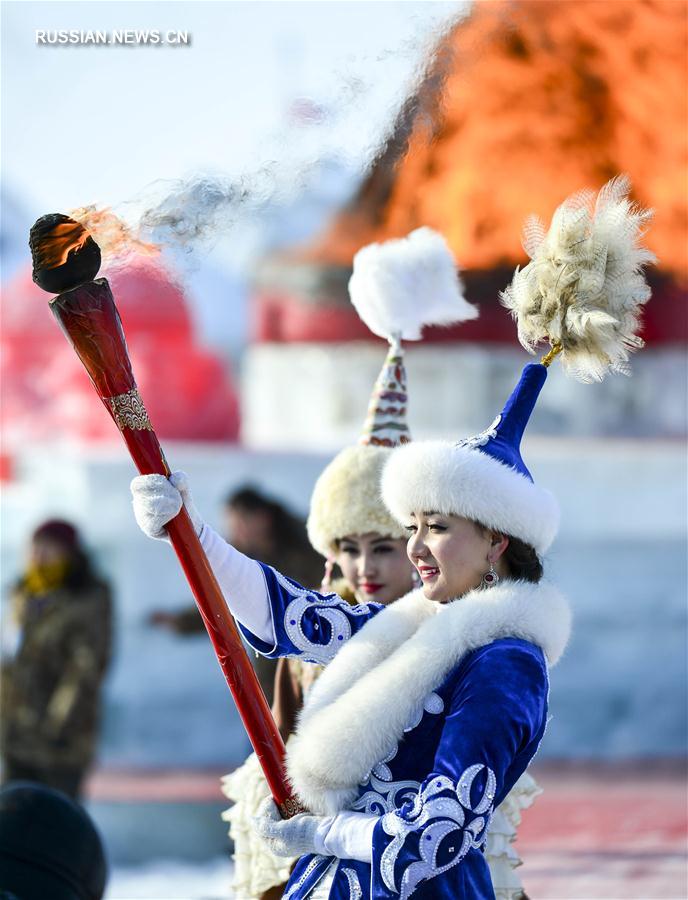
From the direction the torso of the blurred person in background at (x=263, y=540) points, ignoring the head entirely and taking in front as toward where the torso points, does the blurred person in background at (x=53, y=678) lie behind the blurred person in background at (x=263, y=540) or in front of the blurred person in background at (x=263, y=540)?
in front

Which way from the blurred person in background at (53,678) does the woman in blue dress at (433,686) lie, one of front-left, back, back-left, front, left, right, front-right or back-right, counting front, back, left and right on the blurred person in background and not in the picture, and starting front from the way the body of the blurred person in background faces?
front-left

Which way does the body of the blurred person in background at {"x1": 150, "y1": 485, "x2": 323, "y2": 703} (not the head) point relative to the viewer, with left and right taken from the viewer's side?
facing to the left of the viewer

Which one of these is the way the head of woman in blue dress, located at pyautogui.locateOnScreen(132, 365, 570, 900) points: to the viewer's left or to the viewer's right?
to the viewer's left

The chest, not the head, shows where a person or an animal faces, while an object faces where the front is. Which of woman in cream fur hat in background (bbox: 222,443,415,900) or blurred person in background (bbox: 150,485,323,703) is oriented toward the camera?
woman in cream fur hat in background (bbox: 222,443,415,900)

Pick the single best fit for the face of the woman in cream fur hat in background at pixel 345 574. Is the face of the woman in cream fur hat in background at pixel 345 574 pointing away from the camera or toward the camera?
toward the camera

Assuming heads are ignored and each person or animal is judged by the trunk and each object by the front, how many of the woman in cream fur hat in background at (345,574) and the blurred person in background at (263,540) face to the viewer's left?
1

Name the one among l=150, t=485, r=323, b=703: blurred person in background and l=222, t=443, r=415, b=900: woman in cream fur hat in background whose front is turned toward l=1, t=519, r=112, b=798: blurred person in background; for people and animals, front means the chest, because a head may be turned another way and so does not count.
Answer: l=150, t=485, r=323, b=703: blurred person in background

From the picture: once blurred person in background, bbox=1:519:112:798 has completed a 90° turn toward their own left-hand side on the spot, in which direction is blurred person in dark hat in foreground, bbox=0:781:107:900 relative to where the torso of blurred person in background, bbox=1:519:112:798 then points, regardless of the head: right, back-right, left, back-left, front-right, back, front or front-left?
front-right

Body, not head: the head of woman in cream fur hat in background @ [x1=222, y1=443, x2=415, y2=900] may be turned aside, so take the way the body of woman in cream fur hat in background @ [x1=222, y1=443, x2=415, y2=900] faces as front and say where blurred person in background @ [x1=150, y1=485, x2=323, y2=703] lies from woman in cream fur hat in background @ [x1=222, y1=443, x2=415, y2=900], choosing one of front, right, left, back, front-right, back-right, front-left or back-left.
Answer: back

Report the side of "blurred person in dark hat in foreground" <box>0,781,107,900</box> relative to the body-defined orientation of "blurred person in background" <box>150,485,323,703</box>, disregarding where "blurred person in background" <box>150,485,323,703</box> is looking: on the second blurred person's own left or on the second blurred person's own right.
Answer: on the second blurred person's own left

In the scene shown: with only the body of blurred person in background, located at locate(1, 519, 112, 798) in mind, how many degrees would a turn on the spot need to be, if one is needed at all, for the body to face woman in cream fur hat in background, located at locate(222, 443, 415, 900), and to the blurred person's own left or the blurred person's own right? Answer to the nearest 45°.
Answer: approximately 45° to the blurred person's own left

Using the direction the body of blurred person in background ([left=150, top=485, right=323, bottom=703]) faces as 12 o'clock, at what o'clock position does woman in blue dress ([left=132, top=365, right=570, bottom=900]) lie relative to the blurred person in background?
The woman in blue dress is roughly at 9 o'clock from the blurred person in background.

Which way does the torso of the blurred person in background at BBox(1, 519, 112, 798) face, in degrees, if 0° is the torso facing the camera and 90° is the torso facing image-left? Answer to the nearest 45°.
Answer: approximately 45°

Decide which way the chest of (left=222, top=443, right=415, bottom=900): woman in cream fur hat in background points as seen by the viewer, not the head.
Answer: toward the camera
